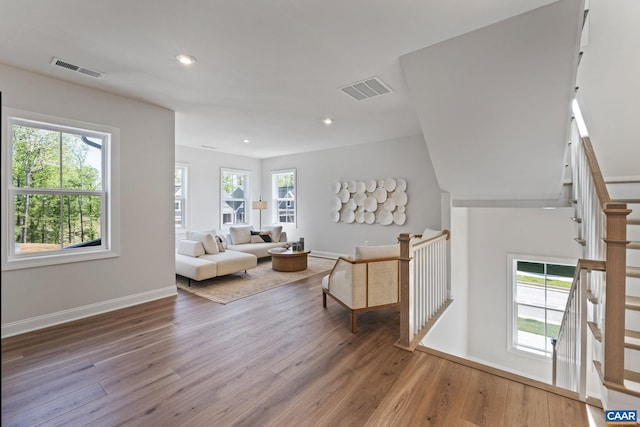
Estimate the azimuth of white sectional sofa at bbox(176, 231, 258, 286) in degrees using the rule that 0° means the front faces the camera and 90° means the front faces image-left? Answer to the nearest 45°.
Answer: approximately 315°

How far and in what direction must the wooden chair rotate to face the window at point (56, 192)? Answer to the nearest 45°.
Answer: approximately 45° to its left

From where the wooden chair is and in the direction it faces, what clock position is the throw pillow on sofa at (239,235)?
The throw pillow on sofa is roughly at 12 o'clock from the wooden chair.

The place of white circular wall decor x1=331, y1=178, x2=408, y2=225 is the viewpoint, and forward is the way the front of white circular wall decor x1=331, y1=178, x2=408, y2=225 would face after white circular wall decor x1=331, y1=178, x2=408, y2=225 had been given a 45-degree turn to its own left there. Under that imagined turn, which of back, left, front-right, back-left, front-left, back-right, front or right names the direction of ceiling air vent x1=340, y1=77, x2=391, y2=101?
front

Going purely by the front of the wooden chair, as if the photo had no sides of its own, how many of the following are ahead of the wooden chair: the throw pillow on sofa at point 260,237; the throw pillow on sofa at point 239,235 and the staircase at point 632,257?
2

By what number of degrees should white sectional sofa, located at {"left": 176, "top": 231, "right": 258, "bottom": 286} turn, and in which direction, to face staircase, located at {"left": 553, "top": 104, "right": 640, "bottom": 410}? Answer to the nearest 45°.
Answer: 0° — it already faces it

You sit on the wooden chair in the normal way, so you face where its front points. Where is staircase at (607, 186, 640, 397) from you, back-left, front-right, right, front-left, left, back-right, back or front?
back-right

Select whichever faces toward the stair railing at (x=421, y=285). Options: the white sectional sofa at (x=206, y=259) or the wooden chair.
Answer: the white sectional sofa

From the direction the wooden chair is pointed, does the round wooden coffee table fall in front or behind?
in front

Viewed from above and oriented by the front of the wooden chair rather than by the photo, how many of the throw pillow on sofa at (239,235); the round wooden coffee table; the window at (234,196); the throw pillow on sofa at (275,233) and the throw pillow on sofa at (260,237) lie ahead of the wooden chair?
5

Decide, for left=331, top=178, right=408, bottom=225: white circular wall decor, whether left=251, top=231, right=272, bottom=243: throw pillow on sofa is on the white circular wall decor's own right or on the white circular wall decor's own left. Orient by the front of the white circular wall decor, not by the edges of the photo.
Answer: on the white circular wall decor's own right

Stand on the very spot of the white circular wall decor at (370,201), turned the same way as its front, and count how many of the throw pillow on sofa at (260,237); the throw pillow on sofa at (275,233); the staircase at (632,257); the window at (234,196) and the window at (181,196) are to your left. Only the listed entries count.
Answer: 1

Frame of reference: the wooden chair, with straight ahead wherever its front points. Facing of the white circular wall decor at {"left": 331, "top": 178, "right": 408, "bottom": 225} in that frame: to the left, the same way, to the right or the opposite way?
to the left

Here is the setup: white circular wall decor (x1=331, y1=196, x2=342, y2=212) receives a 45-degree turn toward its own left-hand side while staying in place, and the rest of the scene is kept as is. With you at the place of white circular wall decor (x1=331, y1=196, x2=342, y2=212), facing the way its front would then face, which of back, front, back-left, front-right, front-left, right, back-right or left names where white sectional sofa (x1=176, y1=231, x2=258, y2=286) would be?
front-right

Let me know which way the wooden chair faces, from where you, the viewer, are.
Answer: facing away from the viewer and to the left of the viewer

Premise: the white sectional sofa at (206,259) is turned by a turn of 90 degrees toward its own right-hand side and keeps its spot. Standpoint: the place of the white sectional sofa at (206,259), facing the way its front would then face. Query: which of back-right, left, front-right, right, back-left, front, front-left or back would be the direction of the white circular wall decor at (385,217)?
back-left

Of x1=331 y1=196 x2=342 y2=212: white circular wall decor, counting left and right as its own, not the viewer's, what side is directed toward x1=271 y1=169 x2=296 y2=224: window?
right

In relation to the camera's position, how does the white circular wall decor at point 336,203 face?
facing the viewer and to the left of the viewer

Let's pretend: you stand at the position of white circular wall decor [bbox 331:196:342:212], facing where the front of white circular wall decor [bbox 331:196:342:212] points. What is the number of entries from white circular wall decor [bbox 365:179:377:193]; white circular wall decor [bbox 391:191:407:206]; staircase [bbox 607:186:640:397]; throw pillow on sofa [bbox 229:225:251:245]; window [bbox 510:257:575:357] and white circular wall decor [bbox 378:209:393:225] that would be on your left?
5

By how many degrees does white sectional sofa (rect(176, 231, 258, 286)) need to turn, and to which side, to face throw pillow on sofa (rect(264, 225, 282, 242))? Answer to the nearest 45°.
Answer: approximately 90° to its left

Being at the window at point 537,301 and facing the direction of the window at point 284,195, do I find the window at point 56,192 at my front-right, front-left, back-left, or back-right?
front-left

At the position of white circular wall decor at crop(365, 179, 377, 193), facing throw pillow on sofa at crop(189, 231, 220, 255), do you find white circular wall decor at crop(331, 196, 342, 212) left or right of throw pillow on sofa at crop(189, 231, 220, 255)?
right
